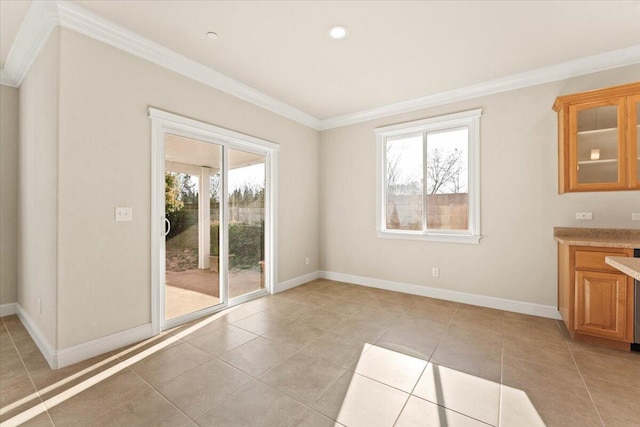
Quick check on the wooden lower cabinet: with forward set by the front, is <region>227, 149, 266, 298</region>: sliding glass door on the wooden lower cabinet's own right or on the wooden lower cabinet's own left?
on the wooden lower cabinet's own right

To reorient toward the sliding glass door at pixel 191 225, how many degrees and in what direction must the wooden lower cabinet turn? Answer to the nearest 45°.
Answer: approximately 45° to its right

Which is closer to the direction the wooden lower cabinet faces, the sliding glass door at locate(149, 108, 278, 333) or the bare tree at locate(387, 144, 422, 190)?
the sliding glass door

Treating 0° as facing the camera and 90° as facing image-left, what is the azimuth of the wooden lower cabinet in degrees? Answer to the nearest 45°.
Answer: approximately 0°

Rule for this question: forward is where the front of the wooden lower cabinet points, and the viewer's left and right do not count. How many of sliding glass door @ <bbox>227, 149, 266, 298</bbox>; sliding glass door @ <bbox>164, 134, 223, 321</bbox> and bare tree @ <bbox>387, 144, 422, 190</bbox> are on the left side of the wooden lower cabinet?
0

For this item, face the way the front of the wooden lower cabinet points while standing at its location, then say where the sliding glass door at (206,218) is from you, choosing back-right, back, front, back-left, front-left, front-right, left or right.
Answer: front-right

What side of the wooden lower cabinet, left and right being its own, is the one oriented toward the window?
right

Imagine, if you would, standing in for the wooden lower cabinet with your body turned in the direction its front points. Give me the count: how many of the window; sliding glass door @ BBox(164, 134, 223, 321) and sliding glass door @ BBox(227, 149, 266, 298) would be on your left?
0

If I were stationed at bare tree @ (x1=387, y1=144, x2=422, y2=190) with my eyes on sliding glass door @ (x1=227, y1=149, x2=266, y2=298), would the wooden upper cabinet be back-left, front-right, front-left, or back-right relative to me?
front-left
